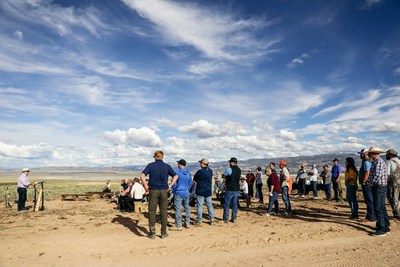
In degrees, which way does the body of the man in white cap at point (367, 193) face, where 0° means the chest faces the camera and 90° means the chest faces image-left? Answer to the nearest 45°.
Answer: approximately 90°

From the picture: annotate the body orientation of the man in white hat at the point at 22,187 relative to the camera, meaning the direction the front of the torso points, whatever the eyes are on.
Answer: to the viewer's right

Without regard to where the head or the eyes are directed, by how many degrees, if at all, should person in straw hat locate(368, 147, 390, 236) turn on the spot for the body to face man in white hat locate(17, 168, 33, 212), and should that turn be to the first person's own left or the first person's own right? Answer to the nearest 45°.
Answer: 0° — they already face them

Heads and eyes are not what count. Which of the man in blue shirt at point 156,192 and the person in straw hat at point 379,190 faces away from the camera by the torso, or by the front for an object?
the man in blue shirt

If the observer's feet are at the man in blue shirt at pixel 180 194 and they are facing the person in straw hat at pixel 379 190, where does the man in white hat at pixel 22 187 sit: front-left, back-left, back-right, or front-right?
back-left

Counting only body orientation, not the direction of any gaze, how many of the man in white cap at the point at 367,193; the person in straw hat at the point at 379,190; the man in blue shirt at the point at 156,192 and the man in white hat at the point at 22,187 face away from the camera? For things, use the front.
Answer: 1

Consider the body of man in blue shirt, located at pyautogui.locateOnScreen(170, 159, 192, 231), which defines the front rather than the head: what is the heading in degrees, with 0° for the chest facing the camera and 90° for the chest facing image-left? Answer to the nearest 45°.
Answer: approximately 135°

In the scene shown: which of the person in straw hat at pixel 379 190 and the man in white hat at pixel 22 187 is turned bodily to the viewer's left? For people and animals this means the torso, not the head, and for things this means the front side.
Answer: the person in straw hat

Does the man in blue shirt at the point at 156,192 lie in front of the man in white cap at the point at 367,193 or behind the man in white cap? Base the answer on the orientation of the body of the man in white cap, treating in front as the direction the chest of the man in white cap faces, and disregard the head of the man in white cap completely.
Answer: in front

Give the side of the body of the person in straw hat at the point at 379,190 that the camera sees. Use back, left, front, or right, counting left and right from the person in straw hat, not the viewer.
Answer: left

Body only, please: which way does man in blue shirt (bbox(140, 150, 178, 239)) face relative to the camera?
away from the camera

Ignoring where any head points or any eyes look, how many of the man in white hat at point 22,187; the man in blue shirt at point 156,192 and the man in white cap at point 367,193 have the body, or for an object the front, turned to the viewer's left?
1
